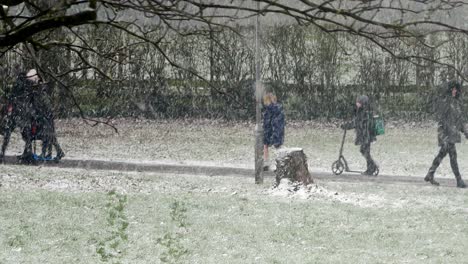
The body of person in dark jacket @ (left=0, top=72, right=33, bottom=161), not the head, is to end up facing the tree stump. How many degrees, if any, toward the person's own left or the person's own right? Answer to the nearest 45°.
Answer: approximately 180°

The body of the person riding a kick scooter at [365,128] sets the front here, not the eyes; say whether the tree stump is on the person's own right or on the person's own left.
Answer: on the person's own left

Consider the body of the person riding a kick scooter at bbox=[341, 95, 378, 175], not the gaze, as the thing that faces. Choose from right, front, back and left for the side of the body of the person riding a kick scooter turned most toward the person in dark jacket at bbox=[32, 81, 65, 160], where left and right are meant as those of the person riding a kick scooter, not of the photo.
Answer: front

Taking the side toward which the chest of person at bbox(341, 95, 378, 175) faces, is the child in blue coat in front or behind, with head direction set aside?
in front

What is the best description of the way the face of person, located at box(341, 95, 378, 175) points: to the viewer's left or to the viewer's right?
to the viewer's left

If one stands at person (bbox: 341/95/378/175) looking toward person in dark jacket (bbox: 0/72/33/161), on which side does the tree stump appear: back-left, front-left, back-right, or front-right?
front-left

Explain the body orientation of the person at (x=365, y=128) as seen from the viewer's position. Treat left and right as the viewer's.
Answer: facing to the left of the viewer
